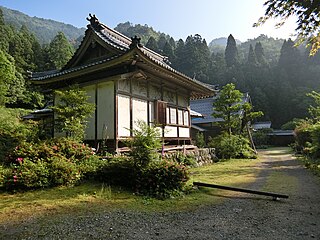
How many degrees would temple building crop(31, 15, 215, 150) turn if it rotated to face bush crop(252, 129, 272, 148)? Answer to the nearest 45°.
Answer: approximately 90° to its left

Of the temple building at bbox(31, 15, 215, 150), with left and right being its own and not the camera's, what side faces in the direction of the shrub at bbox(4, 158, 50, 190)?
right

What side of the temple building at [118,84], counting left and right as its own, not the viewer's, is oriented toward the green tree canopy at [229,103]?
left

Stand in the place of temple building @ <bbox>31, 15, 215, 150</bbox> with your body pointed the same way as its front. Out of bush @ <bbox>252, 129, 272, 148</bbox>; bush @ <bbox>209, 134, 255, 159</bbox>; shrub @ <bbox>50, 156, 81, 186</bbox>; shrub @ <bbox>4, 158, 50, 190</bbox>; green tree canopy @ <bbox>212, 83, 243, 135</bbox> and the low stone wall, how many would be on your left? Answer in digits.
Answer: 4

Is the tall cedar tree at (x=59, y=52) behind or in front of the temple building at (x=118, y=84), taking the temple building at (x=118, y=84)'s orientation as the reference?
behind

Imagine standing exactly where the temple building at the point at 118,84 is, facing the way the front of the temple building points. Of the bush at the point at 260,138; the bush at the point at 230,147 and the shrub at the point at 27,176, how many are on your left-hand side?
2

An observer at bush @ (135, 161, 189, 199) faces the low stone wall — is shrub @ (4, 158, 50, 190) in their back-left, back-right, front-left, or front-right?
back-left

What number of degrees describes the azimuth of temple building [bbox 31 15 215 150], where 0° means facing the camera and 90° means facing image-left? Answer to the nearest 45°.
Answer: approximately 315°

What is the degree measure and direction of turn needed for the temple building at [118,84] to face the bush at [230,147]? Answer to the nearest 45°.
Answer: approximately 90° to its left

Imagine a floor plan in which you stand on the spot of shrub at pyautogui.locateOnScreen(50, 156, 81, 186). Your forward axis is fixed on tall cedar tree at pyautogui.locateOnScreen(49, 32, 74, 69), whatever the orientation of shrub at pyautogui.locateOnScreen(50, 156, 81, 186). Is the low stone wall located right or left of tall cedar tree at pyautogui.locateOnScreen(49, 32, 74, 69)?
right
